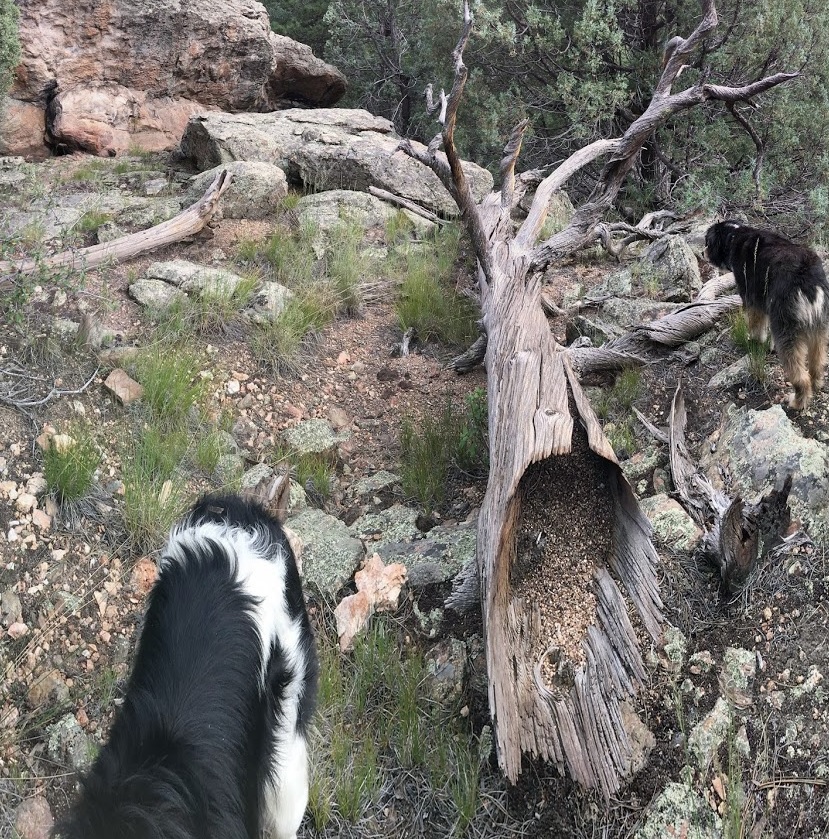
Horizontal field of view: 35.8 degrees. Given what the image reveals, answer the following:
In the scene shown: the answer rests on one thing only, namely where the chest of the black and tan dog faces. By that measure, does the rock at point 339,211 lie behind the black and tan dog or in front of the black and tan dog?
in front

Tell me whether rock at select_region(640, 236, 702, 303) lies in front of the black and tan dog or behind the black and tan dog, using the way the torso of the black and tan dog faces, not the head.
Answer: in front

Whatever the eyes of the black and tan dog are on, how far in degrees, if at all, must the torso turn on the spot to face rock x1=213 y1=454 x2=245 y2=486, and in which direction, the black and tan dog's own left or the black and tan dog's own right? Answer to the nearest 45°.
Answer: approximately 90° to the black and tan dog's own left

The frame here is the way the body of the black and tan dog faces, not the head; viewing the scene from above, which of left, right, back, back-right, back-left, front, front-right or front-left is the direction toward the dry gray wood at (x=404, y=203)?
front

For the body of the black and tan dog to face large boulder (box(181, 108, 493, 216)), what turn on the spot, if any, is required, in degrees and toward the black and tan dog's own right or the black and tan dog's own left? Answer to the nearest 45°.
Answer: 0° — it already faces it

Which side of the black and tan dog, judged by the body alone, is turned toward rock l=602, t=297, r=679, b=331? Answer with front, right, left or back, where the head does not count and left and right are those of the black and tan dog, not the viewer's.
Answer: front

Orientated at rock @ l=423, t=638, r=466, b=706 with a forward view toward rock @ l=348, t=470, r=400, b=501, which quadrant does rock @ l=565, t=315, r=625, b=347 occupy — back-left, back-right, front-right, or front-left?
front-right

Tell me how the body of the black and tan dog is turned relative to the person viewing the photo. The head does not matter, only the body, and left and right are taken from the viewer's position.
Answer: facing away from the viewer and to the left of the viewer

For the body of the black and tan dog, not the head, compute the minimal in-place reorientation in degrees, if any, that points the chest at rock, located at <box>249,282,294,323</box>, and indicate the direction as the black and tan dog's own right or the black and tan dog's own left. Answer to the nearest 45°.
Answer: approximately 45° to the black and tan dog's own left

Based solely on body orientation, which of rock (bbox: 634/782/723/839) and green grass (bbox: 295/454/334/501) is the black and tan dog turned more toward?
the green grass

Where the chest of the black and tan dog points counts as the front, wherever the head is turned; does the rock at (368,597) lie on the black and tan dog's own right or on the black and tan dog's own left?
on the black and tan dog's own left

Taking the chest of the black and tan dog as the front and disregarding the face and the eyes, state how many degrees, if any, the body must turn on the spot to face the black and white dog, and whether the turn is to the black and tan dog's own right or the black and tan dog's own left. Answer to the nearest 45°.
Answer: approximately 135° to the black and tan dog's own left
